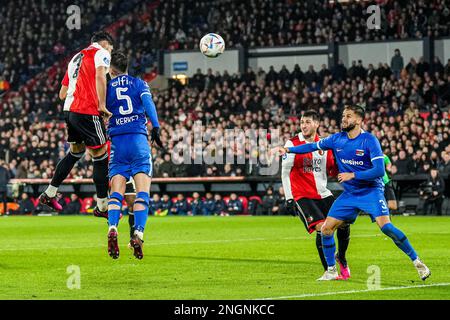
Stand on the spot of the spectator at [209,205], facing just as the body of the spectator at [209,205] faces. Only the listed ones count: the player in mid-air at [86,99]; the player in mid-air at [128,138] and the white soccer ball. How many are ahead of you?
3

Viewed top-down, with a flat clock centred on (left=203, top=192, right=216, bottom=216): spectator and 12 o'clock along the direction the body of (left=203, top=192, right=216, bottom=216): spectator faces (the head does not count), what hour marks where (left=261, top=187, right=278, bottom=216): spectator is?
(left=261, top=187, right=278, bottom=216): spectator is roughly at 10 o'clock from (left=203, top=192, right=216, bottom=216): spectator.

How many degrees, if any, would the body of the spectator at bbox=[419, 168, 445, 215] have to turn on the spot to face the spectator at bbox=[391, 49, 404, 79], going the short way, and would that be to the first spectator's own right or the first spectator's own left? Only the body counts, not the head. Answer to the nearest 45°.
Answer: approximately 180°

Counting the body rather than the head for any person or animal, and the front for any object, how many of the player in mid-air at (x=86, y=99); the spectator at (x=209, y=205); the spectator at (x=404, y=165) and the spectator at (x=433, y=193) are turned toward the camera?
3
